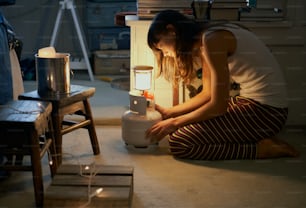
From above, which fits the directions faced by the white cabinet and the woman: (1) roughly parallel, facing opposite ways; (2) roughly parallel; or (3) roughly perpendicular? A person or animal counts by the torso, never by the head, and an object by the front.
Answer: roughly perpendicular

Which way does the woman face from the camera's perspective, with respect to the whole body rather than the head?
to the viewer's left

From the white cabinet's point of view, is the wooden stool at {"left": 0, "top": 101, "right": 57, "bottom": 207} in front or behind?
in front

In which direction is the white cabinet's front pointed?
toward the camera

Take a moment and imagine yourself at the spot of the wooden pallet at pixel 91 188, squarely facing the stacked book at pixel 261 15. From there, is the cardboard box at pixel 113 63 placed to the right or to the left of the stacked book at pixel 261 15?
left

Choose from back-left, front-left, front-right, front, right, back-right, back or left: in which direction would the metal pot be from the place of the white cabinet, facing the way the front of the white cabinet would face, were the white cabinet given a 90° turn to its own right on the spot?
front-left

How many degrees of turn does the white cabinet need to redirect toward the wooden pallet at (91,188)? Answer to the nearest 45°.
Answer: approximately 45° to its right

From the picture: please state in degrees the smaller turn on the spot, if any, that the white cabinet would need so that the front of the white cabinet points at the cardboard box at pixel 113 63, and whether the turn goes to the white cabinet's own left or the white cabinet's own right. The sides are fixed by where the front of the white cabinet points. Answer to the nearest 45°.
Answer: approximately 135° to the white cabinet's own right

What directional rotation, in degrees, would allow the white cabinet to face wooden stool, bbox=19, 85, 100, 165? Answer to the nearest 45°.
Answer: approximately 45° to its right

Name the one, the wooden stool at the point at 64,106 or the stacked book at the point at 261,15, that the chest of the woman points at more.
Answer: the wooden stool

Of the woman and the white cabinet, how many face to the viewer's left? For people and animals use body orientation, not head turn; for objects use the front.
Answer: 1

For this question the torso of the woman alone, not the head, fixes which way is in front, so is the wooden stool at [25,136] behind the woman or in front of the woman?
in front

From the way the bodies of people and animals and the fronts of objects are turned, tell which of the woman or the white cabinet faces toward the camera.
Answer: the white cabinet

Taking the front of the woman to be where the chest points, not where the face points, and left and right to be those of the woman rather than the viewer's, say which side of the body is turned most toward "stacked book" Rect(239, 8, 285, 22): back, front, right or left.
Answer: right
